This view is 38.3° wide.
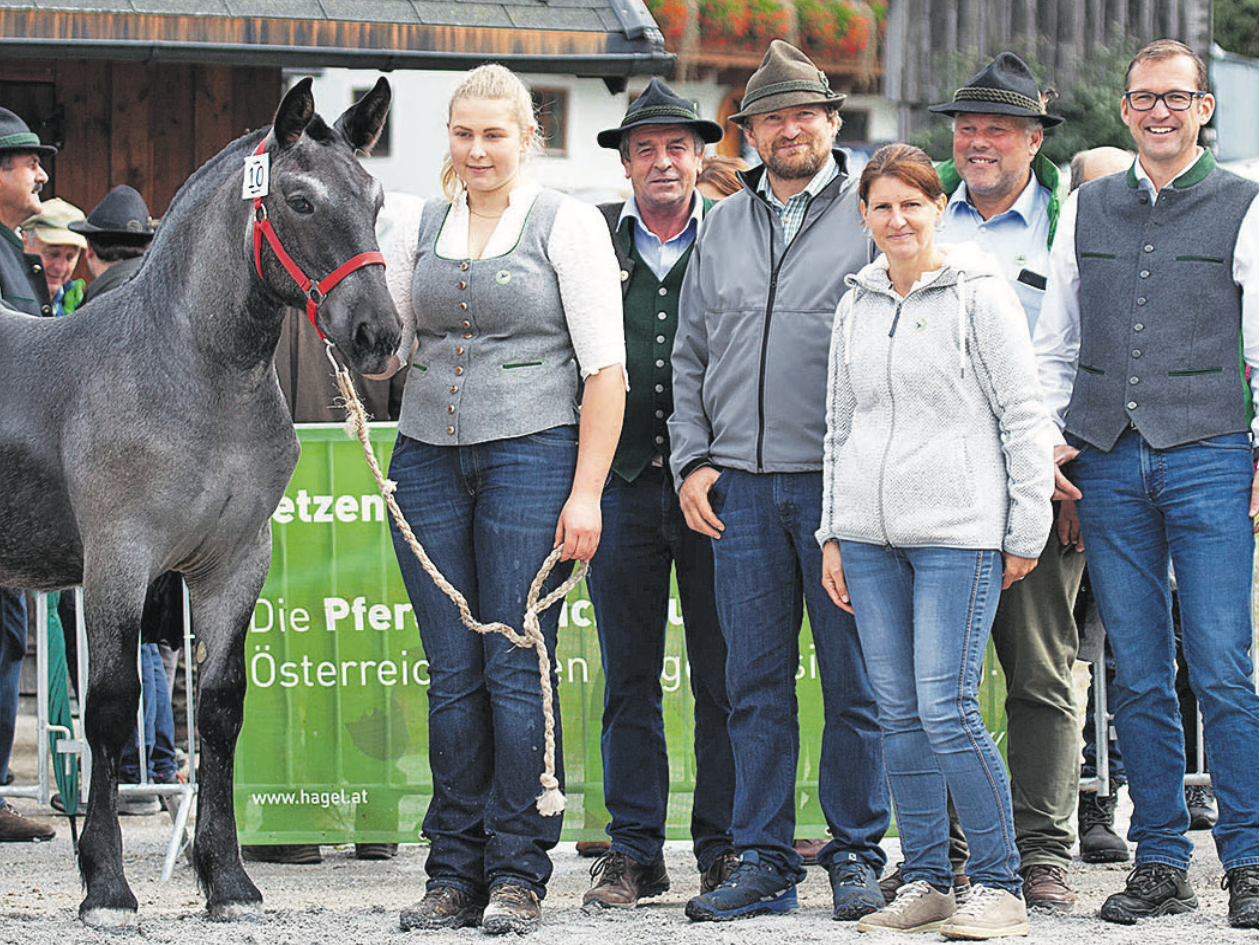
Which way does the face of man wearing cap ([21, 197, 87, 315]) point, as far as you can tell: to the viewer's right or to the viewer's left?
to the viewer's right

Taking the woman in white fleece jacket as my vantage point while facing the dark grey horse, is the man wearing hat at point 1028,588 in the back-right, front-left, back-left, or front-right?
back-right

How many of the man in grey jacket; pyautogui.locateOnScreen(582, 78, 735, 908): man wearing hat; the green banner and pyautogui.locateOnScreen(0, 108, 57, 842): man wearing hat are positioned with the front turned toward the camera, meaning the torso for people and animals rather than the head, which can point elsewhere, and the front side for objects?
3

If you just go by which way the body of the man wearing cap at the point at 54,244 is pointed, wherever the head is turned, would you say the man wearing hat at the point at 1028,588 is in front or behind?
in front

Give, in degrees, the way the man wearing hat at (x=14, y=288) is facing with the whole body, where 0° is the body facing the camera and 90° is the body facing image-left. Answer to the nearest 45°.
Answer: approximately 270°

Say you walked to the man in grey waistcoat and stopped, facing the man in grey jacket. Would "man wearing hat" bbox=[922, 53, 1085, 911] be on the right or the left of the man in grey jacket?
right

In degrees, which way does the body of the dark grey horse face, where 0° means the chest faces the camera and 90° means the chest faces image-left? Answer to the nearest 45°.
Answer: approximately 315°

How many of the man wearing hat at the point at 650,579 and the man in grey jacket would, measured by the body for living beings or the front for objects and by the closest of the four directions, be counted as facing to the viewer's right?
0

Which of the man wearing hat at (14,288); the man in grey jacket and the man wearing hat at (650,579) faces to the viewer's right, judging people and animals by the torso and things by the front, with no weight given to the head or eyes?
the man wearing hat at (14,288)

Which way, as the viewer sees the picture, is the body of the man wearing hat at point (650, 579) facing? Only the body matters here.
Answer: toward the camera

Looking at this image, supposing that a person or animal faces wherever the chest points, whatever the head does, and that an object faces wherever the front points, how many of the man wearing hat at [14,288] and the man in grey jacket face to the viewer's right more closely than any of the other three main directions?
1

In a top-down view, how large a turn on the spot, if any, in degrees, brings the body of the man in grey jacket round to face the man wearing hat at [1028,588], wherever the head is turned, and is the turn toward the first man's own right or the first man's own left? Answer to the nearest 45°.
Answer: approximately 135° to the first man's own left

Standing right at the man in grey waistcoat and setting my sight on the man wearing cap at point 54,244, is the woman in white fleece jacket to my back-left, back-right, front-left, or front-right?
front-left

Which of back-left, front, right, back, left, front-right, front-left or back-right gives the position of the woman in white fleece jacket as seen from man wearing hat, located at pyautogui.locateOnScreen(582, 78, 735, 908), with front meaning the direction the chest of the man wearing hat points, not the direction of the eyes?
front-left
